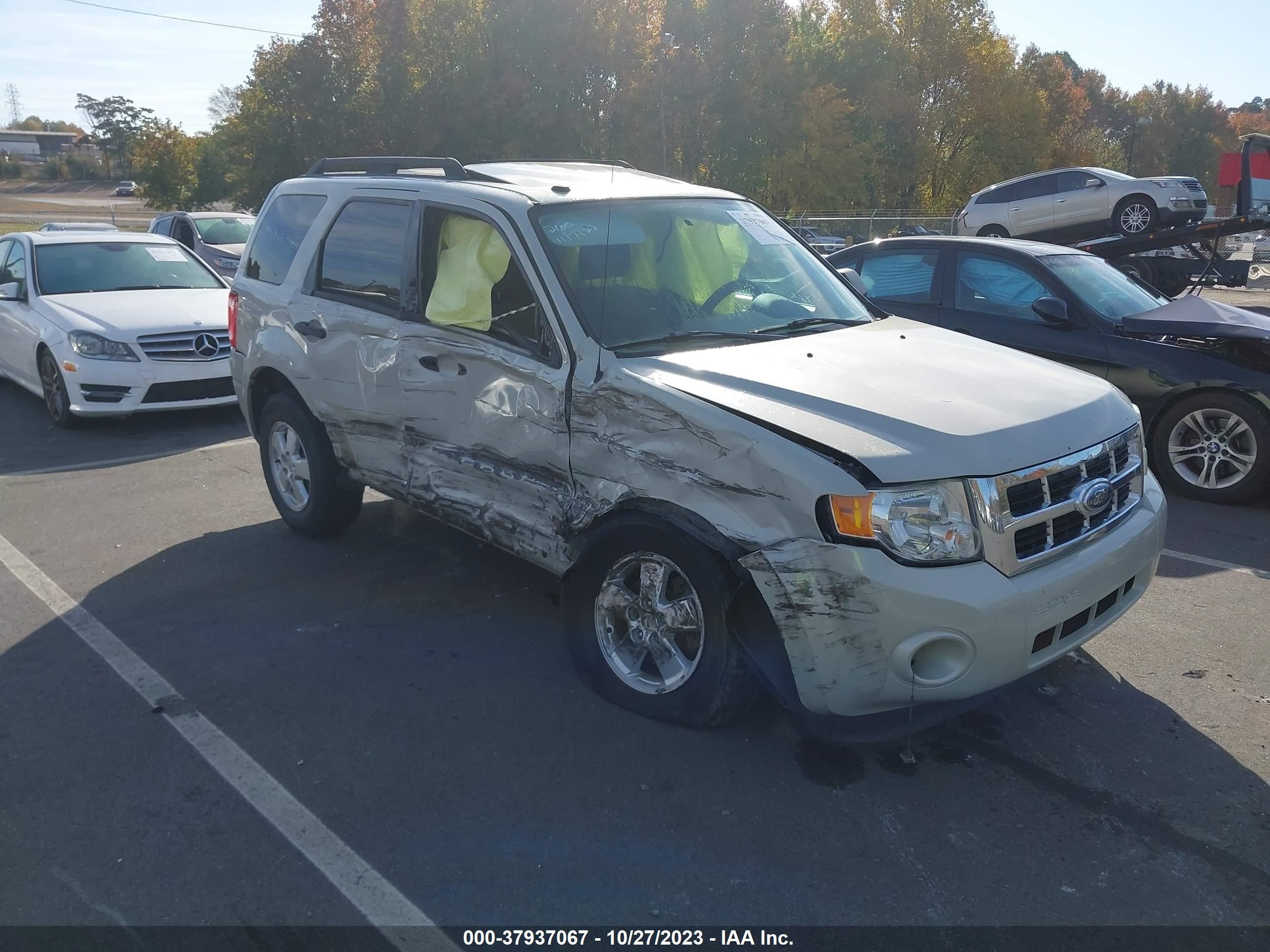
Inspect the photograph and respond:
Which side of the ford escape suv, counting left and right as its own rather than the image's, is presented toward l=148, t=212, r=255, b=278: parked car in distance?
back

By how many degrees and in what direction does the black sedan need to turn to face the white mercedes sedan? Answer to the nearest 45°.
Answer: approximately 180°

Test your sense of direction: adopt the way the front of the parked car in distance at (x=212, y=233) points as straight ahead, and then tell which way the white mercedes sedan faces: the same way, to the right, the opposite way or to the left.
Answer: the same way

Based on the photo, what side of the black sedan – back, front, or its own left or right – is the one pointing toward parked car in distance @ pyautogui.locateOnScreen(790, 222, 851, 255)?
left

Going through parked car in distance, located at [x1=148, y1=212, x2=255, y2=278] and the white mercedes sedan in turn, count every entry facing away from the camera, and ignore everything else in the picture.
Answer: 0

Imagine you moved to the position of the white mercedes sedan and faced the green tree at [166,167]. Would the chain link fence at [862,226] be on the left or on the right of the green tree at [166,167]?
right

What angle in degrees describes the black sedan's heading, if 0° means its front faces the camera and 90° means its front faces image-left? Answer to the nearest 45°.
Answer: approximately 270°

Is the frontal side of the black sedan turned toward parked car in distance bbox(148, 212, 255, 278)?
no

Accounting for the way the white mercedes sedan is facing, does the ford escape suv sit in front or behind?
in front

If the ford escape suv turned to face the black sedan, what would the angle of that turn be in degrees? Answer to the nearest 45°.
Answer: approximately 90° to its left

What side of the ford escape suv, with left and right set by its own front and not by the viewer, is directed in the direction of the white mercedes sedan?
back

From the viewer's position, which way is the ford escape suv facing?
facing the viewer and to the right of the viewer

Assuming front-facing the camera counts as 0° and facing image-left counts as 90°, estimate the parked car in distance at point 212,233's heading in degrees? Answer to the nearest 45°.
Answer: approximately 315°

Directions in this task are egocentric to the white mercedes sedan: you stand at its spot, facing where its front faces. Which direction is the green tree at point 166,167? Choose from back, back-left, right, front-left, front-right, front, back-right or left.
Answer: back-left

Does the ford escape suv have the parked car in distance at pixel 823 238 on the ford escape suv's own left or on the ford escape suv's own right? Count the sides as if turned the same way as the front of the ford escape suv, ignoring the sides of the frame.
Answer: on the ford escape suv's own left
